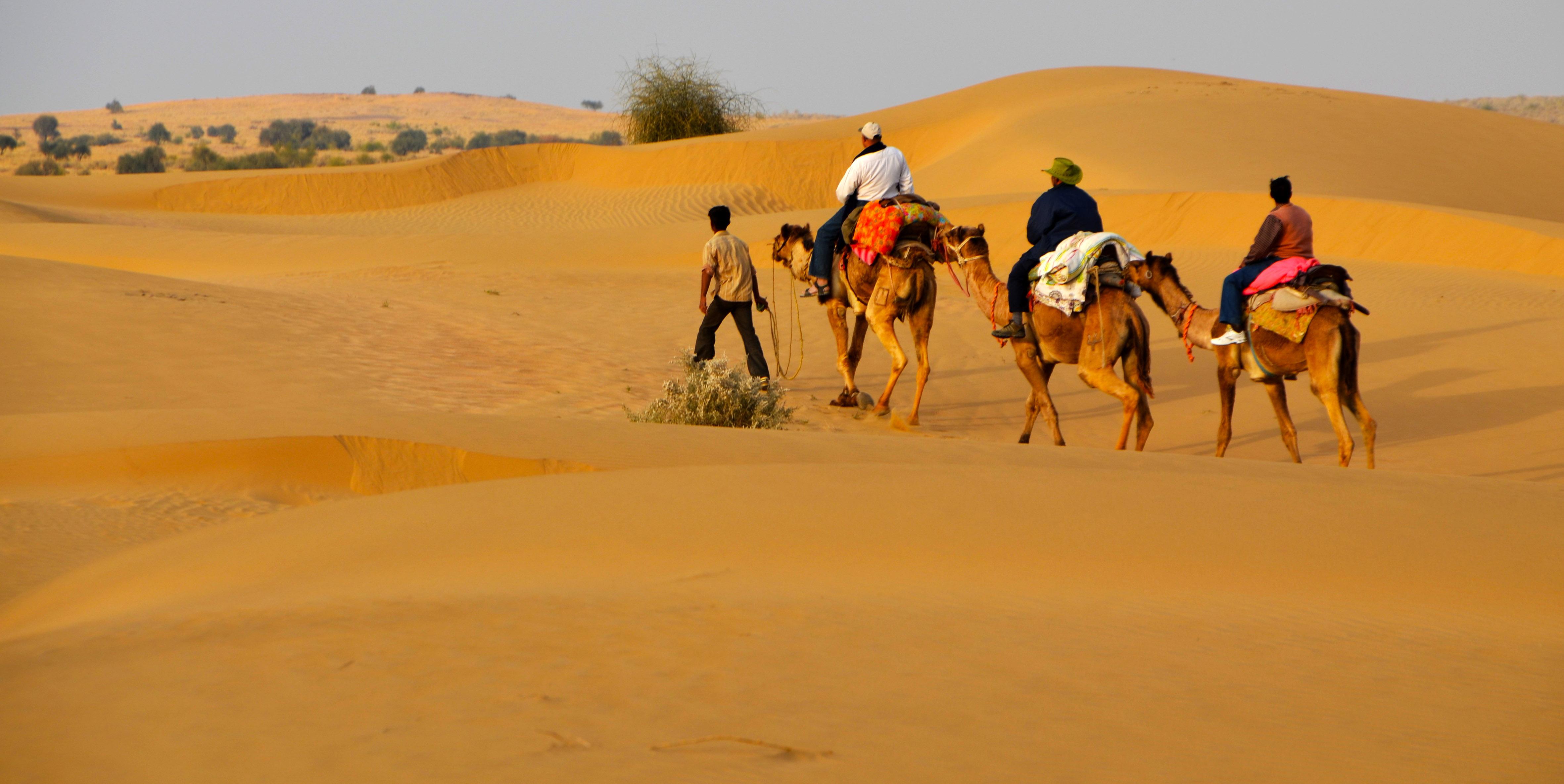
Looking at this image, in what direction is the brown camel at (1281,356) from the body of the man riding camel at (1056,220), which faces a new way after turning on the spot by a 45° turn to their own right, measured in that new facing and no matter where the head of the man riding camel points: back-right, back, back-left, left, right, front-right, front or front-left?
right

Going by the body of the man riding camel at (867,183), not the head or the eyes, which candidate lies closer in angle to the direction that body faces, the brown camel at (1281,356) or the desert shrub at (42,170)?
the desert shrub

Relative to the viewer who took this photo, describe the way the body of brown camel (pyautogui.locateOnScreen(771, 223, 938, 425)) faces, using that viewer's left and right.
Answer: facing away from the viewer and to the left of the viewer

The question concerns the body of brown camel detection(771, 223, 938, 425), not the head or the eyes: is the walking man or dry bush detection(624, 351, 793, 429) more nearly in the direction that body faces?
the walking man

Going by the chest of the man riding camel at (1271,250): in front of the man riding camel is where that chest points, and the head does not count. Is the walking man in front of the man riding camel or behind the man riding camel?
in front

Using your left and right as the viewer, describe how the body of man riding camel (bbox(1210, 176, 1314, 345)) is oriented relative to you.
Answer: facing away from the viewer and to the left of the viewer

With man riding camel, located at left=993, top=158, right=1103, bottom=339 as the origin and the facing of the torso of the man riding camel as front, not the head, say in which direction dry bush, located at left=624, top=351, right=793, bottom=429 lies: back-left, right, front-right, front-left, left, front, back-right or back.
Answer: front-left

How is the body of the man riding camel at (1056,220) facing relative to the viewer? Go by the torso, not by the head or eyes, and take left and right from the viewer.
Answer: facing away from the viewer and to the left of the viewer

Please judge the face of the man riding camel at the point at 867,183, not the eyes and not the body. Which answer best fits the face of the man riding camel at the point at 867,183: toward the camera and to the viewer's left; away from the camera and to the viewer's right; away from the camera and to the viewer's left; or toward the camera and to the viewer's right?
away from the camera and to the viewer's left

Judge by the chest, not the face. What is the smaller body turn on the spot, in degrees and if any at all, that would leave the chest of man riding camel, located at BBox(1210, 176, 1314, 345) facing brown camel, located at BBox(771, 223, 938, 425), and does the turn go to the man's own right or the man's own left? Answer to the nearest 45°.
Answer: approximately 45° to the man's own left

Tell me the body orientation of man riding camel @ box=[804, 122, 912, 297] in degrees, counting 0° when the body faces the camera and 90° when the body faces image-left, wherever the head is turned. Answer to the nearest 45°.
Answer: approximately 135°
